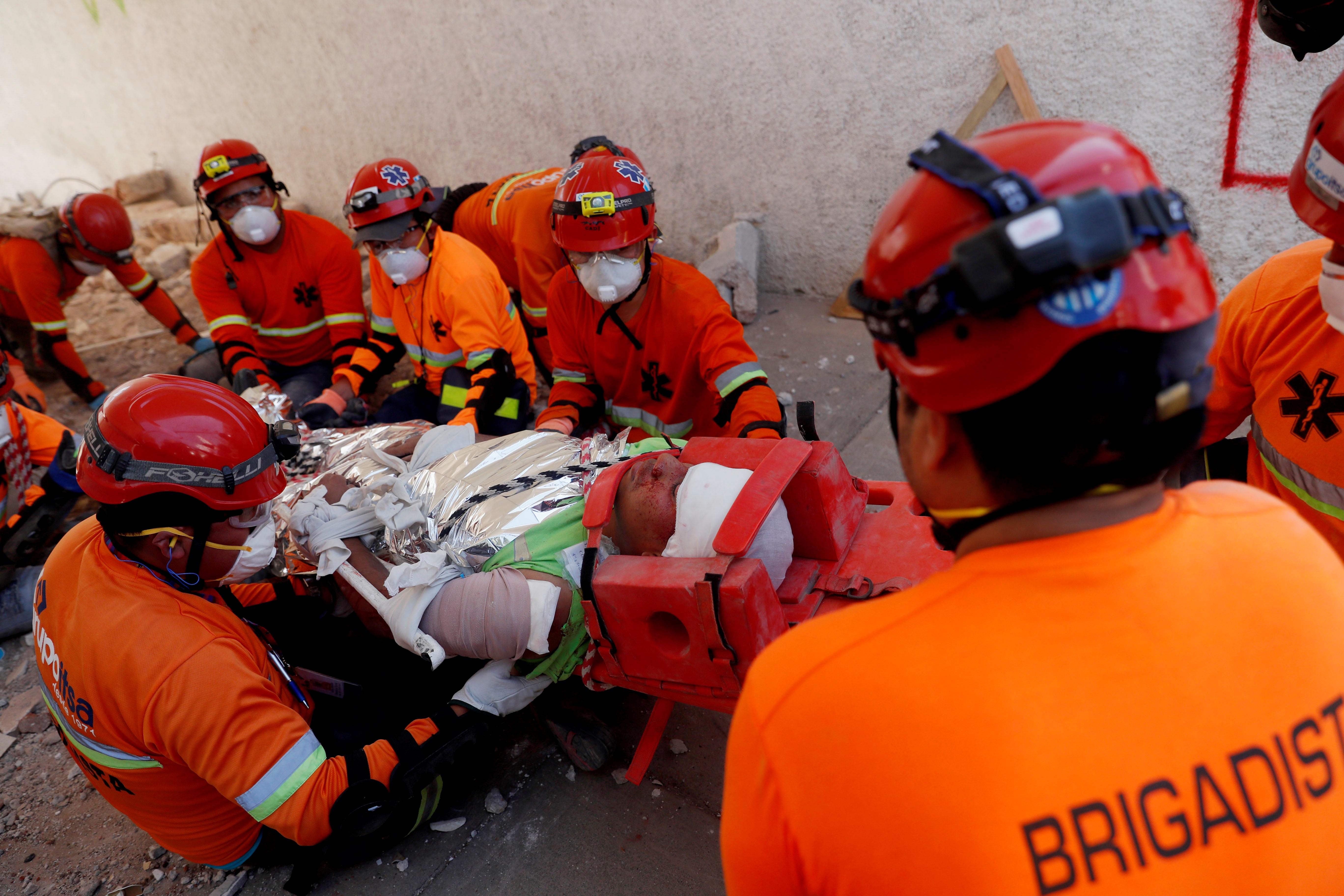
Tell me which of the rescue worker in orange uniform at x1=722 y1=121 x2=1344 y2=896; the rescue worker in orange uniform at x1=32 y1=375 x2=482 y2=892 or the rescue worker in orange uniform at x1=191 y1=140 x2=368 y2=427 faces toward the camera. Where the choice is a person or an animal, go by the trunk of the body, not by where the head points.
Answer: the rescue worker in orange uniform at x1=191 y1=140 x2=368 y2=427

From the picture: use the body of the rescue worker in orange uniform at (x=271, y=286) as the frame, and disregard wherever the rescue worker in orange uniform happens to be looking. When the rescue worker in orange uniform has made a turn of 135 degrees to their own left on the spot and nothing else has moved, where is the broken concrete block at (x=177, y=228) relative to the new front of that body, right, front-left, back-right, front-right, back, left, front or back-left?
front-left

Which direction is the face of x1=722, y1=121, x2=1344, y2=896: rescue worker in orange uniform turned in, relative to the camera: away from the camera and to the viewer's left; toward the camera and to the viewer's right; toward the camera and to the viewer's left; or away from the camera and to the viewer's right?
away from the camera and to the viewer's left

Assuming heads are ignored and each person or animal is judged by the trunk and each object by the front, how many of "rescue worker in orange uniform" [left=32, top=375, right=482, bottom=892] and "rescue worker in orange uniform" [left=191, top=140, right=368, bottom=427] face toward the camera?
1

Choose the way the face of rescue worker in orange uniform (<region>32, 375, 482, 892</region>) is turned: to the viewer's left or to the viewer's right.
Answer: to the viewer's right

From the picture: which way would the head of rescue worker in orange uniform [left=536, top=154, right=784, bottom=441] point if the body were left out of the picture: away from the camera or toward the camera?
toward the camera

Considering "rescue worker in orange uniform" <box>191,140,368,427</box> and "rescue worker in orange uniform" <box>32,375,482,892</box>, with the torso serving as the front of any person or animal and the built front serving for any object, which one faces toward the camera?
"rescue worker in orange uniform" <box>191,140,368,427</box>

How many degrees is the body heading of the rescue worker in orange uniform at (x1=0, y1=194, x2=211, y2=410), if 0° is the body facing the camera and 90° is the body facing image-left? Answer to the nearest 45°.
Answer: approximately 315°

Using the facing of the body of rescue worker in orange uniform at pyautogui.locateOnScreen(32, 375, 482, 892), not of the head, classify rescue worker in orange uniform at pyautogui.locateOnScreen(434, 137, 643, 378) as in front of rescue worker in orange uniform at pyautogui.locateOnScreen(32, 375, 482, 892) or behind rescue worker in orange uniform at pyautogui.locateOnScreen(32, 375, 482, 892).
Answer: in front

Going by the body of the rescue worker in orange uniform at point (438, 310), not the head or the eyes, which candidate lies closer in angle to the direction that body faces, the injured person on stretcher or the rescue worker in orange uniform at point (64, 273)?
the injured person on stretcher

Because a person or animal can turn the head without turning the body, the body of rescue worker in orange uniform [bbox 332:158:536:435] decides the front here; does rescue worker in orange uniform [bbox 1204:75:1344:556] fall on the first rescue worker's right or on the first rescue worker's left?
on the first rescue worker's left

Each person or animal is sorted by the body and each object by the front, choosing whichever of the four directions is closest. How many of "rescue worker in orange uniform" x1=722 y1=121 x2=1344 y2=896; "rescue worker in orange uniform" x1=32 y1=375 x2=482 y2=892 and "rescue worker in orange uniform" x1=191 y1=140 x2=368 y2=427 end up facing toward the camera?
1

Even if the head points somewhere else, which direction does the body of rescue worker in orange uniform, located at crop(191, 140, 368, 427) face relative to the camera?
toward the camera

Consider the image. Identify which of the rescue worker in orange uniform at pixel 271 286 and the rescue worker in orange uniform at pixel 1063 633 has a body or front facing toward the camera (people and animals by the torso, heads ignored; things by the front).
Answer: the rescue worker in orange uniform at pixel 271 286

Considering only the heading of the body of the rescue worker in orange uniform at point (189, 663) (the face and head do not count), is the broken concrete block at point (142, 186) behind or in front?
in front

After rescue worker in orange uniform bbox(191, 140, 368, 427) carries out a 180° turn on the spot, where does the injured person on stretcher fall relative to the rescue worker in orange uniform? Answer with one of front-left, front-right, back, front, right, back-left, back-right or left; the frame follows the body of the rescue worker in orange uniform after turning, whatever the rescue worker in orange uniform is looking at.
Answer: back

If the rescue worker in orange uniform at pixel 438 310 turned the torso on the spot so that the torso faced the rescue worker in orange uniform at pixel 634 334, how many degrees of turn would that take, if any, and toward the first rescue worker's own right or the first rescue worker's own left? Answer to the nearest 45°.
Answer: approximately 90° to the first rescue worker's own left
